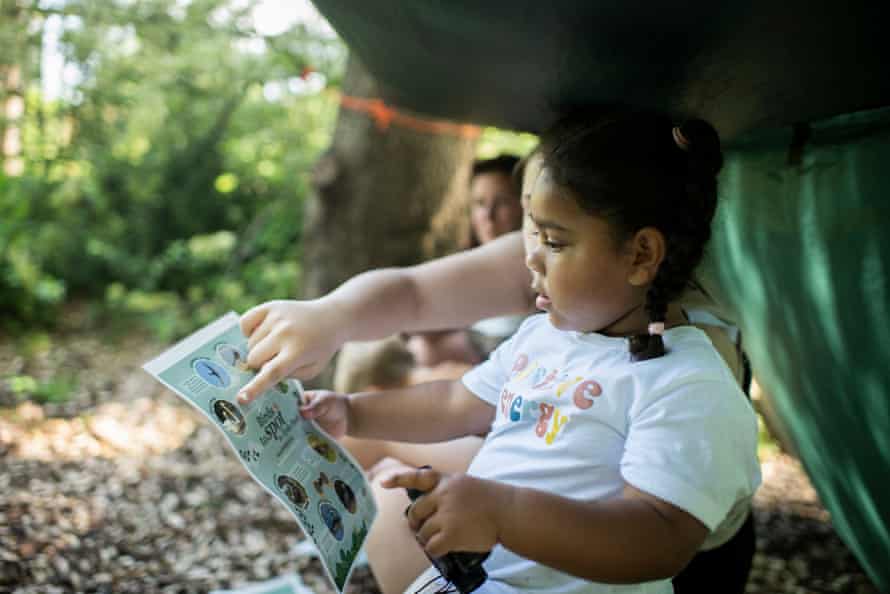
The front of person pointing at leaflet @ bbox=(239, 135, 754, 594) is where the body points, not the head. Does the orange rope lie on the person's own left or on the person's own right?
on the person's own right

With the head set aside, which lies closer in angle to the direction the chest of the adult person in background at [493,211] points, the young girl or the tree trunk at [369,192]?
the young girl

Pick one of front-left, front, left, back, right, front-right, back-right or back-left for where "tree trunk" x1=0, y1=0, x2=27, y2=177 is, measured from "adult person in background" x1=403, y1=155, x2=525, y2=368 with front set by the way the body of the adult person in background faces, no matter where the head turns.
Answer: right

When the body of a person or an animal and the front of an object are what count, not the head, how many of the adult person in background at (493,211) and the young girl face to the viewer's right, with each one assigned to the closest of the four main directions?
0

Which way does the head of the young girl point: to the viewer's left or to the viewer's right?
to the viewer's left

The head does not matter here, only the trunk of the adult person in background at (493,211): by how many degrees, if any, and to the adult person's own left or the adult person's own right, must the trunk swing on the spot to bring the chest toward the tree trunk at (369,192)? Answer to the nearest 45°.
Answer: approximately 90° to the adult person's own right

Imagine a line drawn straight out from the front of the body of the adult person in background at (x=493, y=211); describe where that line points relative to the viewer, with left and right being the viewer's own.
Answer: facing the viewer and to the left of the viewer
